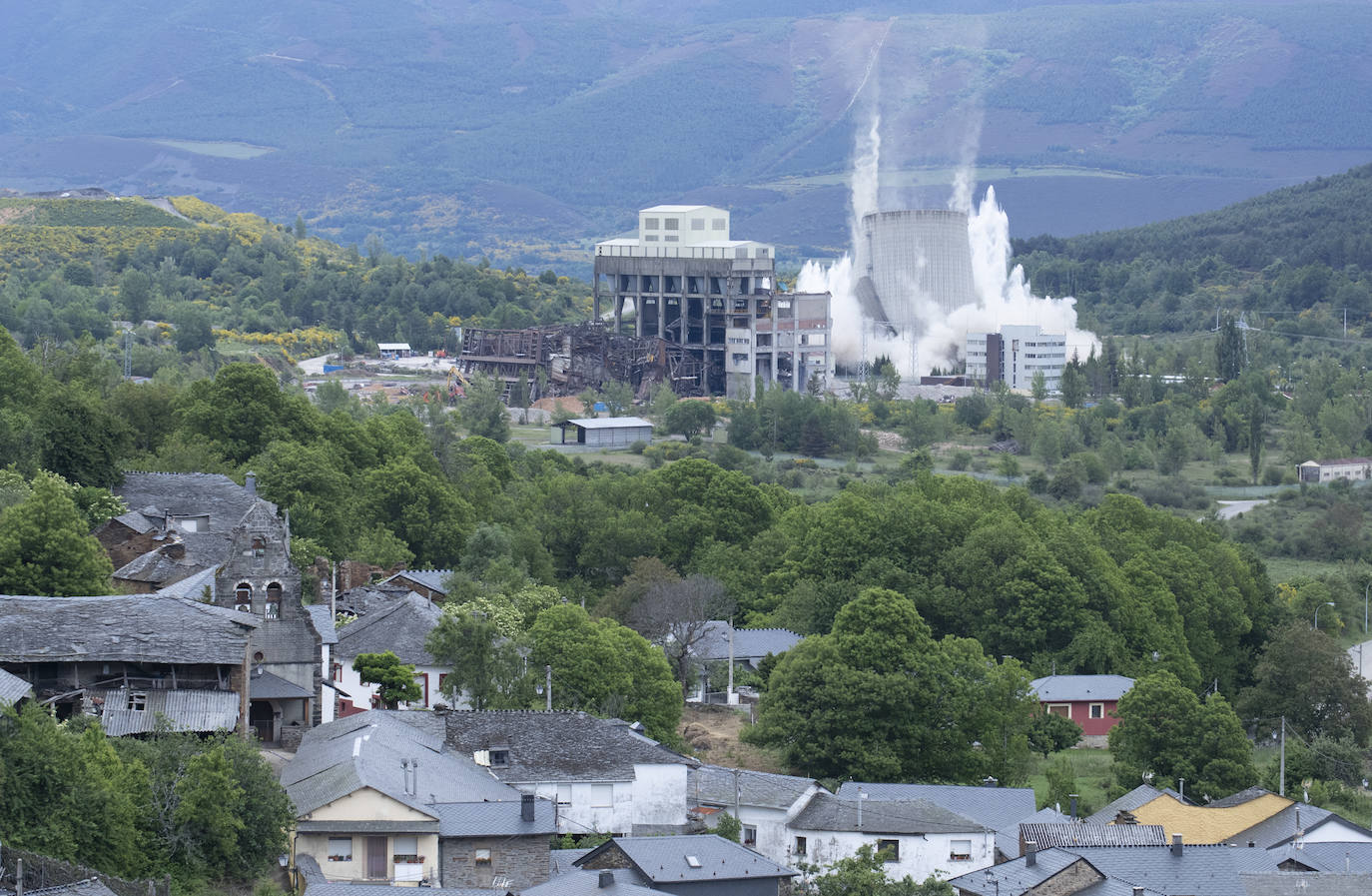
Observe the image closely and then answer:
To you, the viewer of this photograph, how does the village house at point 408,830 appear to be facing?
facing the viewer

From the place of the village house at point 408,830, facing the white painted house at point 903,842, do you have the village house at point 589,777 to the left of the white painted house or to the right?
left

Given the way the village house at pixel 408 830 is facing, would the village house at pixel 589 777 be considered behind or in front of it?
behind
